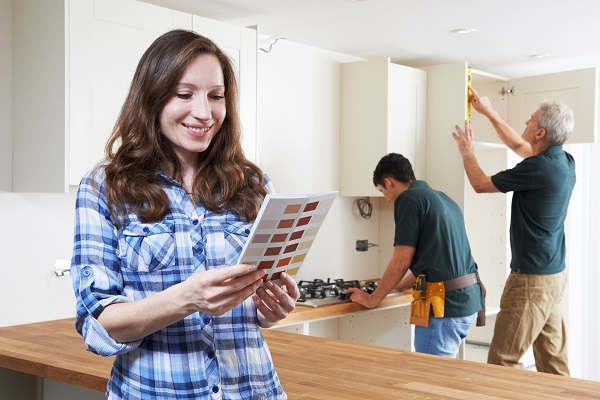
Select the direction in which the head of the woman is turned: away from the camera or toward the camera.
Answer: toward the camera

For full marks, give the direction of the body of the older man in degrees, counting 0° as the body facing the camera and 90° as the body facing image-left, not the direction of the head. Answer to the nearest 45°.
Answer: approximately 135°

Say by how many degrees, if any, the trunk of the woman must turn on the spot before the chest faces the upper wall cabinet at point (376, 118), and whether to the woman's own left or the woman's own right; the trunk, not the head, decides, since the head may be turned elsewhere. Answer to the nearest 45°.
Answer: approximately 135° to the woman's own left

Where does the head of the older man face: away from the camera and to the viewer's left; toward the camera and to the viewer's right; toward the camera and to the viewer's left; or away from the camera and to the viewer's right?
away from the camera and to the viewer's left

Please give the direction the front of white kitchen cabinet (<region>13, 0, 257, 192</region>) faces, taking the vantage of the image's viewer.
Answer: facing the viewer and to the right of the viewer

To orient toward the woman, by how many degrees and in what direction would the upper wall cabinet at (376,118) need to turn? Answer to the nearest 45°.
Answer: approximately 45° to its right

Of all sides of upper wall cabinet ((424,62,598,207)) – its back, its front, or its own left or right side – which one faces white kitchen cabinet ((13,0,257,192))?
right

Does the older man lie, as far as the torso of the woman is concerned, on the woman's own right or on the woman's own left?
on the woman's own left

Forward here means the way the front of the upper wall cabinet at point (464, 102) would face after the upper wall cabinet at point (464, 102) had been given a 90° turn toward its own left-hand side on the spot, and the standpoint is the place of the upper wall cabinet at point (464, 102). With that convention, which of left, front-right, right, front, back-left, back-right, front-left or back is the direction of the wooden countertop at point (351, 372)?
back-right

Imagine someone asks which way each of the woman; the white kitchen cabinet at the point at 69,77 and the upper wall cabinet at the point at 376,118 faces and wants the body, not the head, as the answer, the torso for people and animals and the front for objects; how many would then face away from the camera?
0

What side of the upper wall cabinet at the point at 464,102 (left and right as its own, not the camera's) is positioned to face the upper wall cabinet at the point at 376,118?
right

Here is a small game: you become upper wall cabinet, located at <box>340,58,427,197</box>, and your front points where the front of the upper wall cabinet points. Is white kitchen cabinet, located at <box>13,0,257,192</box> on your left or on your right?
on your right

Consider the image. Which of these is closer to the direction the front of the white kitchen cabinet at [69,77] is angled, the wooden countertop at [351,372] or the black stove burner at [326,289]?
the wooden countertop

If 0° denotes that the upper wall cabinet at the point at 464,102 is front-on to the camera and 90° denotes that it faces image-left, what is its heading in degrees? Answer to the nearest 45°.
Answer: approximately 315°

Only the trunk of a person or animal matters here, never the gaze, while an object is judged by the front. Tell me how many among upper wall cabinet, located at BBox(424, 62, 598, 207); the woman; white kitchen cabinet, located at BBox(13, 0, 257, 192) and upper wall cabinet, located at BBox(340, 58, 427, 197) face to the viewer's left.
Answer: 0

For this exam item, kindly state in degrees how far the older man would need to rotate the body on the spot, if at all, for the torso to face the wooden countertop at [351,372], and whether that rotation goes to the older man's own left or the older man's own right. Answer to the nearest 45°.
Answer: approximately 135° to the older man's own left

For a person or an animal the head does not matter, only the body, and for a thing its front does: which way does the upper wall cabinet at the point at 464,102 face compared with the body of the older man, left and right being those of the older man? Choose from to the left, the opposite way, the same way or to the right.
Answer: the opposite way

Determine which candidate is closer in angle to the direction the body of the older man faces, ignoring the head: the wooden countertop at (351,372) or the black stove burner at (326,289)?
the black stove burner
